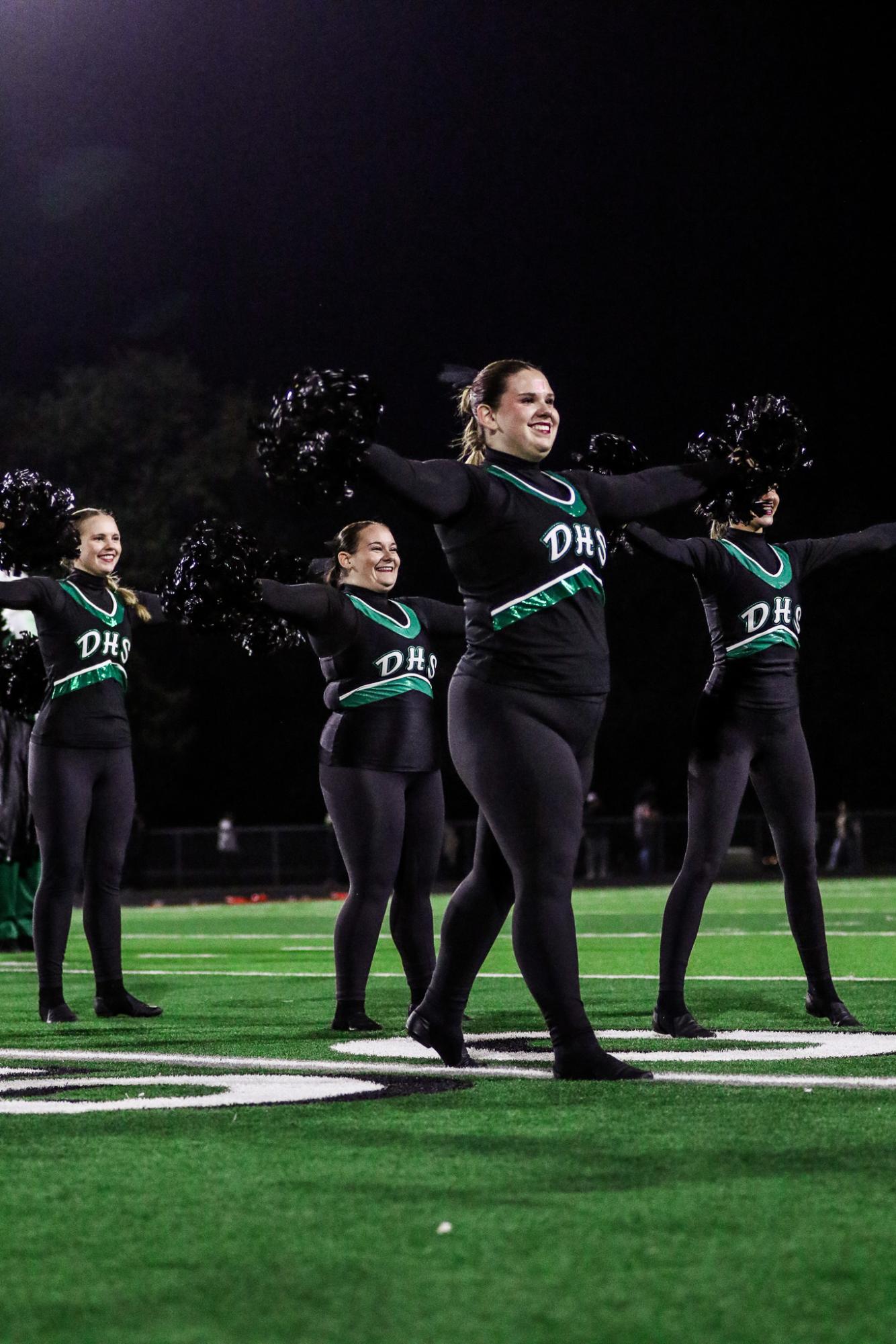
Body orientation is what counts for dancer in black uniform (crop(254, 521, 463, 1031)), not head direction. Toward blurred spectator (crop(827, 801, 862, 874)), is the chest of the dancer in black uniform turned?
no

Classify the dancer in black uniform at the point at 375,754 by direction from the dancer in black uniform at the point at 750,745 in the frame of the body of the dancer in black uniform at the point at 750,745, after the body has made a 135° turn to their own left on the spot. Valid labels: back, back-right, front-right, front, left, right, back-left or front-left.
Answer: left

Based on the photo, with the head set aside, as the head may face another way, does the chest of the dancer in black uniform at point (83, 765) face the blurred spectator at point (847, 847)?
no

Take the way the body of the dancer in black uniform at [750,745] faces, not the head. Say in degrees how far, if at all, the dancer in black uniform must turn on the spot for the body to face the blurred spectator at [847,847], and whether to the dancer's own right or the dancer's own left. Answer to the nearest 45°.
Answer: approximately 135° to the dancer's own left

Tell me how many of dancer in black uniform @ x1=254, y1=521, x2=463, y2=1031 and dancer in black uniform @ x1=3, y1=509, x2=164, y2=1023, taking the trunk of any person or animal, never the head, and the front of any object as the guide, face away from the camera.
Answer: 0

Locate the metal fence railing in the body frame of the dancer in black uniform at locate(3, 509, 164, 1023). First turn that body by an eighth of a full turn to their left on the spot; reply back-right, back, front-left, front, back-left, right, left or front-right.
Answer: left

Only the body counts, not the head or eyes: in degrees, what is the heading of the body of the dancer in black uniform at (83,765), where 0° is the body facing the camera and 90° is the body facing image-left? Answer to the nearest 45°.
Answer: approximately 315°

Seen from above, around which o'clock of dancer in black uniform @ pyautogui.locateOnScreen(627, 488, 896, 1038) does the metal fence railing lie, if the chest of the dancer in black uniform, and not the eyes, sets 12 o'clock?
The metal fence railing is roughly at 7 o'clock from the dancer in black uniform.

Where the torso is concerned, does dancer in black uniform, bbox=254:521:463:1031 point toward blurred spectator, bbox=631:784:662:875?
no

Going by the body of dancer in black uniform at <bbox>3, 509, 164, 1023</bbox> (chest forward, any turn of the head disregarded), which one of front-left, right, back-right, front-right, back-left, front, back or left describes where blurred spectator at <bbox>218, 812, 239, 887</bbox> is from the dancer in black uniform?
back-left

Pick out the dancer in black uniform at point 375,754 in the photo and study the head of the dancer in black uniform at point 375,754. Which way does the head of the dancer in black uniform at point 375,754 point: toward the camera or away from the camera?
toward the camera

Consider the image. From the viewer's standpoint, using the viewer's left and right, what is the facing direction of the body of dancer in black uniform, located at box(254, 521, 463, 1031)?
facing the viewer and to the right of the viewer

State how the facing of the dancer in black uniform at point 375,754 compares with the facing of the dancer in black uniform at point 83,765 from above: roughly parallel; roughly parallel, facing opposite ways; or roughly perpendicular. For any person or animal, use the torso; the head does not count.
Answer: roughly parallel

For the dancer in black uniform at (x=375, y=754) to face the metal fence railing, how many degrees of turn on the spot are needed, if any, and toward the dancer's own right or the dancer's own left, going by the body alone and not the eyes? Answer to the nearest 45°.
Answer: approximately 135° to the dancer's own left
